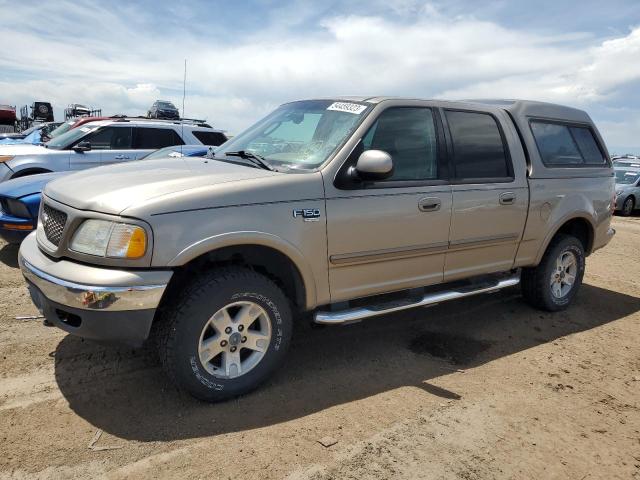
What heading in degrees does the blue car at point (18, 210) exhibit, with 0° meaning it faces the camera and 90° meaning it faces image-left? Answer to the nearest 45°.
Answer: approximately 45°

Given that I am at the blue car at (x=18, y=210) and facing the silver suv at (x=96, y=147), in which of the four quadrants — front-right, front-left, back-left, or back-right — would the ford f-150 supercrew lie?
back-right

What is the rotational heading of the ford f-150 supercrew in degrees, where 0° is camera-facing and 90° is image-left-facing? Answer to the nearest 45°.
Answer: approximately 45°

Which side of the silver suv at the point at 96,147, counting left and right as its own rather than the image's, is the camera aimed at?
left

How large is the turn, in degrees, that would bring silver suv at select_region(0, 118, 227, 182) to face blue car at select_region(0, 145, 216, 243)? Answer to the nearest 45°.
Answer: approximately 90° to its left

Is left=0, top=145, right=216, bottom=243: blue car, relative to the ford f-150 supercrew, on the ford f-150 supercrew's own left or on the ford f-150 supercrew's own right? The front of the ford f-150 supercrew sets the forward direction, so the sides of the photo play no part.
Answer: on the ford f-150 supercrew's own right

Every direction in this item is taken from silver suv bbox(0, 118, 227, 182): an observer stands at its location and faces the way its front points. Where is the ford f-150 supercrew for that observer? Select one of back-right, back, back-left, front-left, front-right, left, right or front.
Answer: left

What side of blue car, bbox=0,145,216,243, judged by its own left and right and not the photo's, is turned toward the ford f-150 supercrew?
left

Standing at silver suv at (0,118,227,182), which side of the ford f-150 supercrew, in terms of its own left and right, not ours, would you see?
right
